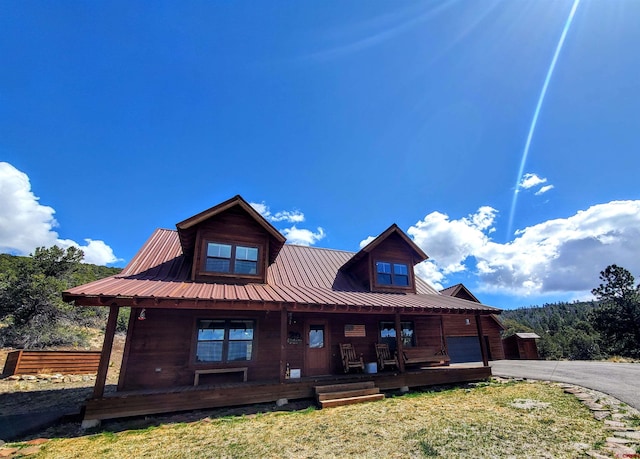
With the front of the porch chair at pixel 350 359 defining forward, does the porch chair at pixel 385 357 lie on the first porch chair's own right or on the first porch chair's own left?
on the first porch chair's own left

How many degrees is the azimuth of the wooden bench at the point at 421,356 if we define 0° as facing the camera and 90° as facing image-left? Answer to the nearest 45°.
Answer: approximately 315°

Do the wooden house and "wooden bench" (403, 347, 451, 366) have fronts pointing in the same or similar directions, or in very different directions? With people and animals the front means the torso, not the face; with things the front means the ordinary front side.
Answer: same or similar directions

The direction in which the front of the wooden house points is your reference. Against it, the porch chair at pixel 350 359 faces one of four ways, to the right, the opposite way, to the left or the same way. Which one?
the same way

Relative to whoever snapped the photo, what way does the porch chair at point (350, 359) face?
facing the viewer and to the right of the viewer

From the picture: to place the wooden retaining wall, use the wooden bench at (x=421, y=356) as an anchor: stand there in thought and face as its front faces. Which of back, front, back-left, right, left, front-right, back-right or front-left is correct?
back-right

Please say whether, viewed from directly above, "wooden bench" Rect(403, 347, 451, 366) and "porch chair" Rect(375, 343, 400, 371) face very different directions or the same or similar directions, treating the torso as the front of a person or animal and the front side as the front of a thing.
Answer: same or similar directions

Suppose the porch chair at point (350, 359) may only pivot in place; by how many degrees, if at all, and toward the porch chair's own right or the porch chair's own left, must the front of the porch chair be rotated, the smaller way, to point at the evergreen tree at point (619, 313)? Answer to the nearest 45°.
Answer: approximately 90° to the porch chair's own left

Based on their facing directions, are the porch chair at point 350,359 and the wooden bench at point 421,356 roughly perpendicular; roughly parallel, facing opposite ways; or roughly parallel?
roughly parallel

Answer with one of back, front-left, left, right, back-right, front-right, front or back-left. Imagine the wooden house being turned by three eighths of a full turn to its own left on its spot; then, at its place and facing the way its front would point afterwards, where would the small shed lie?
front-right

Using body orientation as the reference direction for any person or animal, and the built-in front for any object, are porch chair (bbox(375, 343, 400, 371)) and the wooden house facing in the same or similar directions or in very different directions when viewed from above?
same or similar directions

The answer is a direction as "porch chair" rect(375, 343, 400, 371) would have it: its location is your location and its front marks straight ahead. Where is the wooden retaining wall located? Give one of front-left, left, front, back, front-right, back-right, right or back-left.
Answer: back-right

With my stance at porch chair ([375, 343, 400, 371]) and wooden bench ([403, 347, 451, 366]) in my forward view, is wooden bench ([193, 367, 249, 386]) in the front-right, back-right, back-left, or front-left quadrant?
back-right

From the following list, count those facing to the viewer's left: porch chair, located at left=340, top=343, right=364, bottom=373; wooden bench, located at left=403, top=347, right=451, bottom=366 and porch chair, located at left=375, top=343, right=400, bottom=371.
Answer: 0

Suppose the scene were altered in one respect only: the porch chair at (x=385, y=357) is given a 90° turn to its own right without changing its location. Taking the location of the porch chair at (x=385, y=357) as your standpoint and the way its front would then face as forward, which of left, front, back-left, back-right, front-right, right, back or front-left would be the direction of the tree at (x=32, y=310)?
front-right

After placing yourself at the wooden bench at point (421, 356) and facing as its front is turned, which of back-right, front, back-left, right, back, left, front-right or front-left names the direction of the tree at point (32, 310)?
back-right
